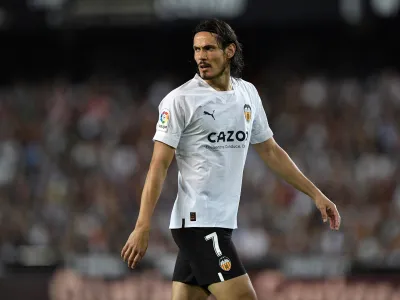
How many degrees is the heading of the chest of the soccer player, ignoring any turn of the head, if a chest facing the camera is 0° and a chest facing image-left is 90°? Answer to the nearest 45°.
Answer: approximately 315°
